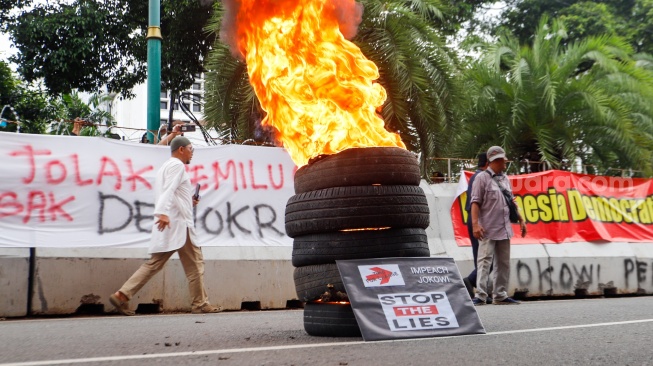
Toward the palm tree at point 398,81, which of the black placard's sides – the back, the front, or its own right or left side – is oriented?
back

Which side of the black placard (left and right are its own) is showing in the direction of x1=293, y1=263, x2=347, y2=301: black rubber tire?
right

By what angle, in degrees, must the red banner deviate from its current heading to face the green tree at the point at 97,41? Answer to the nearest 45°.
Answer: approximately 90° to its right

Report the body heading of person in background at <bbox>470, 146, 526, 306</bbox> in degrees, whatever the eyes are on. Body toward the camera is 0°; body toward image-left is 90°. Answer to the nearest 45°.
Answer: approximately 315°

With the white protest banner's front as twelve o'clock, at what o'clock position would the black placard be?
The black placard is roughly at 11 o'clock from the white protest banner.

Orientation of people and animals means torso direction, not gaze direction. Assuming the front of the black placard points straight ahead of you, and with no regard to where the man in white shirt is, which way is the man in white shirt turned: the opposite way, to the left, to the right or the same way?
to the left

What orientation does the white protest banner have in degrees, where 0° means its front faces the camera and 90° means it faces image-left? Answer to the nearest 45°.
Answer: approximately 0°

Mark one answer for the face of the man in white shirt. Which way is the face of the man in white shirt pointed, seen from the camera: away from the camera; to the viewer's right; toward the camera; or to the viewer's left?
to the viewer's right

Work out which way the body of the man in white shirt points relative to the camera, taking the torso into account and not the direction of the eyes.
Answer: to the viewer's right

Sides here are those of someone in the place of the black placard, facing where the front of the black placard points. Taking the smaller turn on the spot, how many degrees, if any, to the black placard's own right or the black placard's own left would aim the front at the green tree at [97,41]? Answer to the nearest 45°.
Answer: approximately 135° to the black placard's own right

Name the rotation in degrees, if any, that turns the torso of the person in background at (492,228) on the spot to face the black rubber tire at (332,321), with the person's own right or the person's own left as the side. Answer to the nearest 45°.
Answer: approximately 45° to the person's own right
